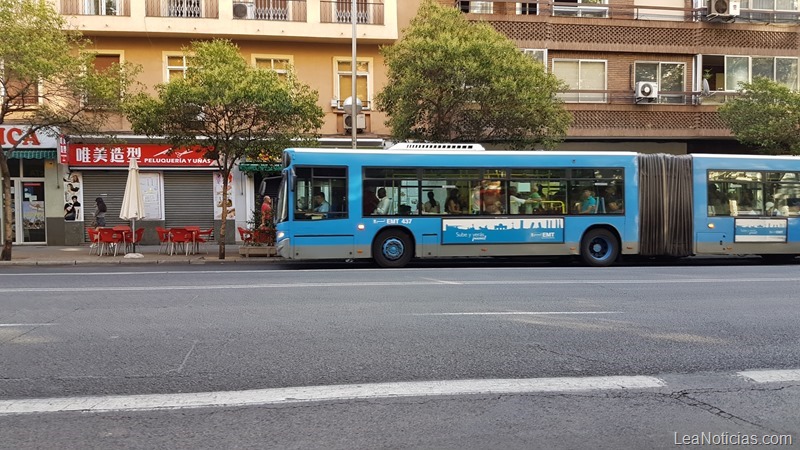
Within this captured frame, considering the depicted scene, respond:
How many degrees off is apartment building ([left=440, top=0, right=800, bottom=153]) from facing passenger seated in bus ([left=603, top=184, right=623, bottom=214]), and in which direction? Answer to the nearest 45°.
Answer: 0° — it already faces them

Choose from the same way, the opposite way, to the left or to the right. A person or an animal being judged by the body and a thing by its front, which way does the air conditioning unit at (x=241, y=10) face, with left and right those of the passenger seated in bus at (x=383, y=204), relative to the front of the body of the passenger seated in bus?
to the left

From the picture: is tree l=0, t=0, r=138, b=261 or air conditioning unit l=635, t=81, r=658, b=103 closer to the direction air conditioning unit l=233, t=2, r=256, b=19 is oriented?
the tree

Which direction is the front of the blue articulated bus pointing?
to the viewer's left

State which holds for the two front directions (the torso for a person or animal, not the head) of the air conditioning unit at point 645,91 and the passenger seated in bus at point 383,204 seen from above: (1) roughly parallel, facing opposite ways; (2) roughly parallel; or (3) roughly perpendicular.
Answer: roughly perpendicular

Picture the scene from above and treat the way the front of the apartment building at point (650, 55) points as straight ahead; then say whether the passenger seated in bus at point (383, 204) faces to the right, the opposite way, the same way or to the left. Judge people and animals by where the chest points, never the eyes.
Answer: to the right

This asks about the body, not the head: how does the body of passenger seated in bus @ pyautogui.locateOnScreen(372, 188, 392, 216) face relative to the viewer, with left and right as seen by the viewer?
facing to the left of the viewer

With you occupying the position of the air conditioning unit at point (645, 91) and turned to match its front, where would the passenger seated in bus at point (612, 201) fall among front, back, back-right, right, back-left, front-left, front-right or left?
front

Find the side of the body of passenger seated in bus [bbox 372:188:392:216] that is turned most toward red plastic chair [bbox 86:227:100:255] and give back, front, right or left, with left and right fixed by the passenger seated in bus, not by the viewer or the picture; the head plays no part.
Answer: front

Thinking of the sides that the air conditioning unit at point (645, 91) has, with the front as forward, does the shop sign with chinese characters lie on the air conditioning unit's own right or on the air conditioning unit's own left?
on the air conditioning unit's own right

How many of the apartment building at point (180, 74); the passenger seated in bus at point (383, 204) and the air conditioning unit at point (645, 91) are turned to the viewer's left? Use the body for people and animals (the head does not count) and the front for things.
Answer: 1

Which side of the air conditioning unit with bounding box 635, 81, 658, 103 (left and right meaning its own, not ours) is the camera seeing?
front

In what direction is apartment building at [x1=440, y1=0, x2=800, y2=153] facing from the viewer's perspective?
toward the camera

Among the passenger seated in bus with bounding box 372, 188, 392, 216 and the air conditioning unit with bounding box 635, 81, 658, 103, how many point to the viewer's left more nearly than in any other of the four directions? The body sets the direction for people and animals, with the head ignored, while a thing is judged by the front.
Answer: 1
